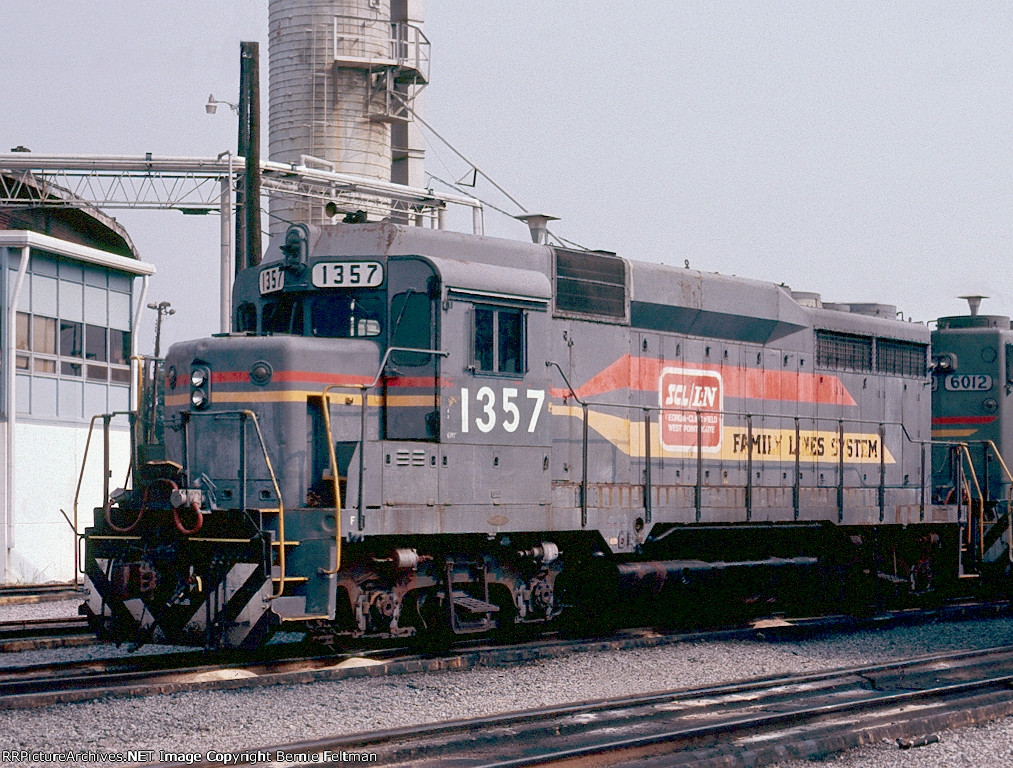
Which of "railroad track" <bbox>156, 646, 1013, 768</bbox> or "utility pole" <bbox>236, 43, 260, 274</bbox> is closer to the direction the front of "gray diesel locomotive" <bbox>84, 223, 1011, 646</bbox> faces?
the railroad track

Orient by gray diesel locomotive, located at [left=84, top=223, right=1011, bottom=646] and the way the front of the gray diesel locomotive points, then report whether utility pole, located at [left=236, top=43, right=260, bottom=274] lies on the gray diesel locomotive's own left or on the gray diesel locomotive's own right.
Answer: on the gray diesel locomotive's own right

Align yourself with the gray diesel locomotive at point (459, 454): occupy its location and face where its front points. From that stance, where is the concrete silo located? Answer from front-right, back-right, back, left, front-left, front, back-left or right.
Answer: back-right

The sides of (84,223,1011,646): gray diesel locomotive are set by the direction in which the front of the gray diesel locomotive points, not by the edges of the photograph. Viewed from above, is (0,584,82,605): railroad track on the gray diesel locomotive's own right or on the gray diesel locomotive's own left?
on the gray diesel locomotive's own right

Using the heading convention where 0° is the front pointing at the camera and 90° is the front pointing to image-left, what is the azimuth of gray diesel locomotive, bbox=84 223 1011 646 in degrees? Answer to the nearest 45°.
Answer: approximately 45°

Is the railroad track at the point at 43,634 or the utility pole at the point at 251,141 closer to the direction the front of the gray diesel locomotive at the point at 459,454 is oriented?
the railroad track
